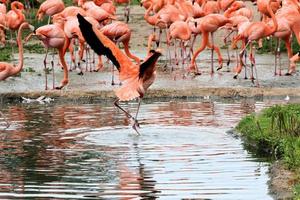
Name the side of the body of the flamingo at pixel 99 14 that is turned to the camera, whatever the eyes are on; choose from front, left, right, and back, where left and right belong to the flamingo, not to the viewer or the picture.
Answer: left

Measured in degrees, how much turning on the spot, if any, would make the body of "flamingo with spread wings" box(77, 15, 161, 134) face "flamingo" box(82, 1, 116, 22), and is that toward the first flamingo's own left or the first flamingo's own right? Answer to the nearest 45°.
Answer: approximately 45° to the first flamingo's own left

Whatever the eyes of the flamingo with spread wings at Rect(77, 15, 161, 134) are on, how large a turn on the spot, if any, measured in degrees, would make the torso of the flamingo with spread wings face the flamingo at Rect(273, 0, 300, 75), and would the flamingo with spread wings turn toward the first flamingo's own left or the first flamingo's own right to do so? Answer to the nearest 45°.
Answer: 0° — it already faces it
